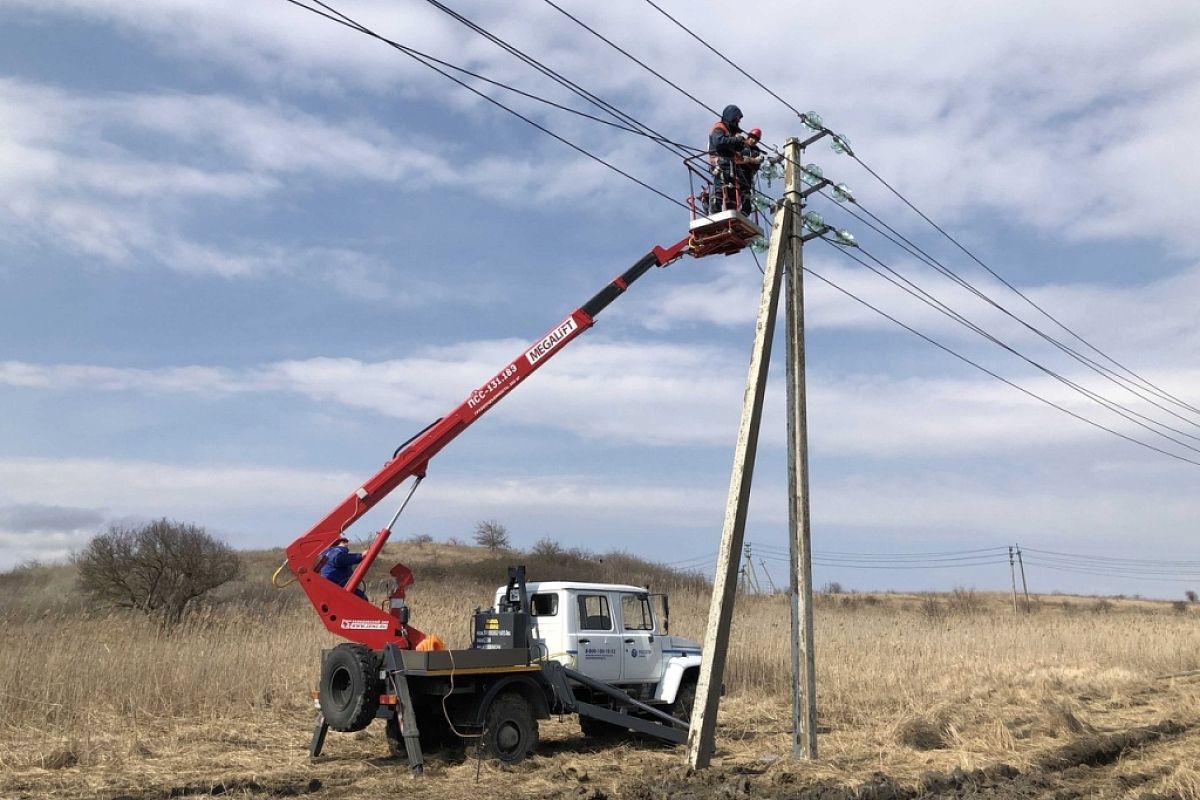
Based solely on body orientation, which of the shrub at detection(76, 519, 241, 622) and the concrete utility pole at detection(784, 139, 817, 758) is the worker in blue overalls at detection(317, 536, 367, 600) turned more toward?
the concrete utility pole

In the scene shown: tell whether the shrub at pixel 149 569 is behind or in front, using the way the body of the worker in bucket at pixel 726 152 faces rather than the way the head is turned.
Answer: behind

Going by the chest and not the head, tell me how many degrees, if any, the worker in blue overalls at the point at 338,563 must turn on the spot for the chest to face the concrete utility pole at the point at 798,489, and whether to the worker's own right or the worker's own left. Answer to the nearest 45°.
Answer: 0° — they already face it

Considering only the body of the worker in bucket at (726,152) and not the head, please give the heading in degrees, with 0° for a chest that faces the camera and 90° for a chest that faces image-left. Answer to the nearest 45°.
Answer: approximately 270°

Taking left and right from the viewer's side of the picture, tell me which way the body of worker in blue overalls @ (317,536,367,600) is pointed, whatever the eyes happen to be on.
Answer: facing to the right of the viewer

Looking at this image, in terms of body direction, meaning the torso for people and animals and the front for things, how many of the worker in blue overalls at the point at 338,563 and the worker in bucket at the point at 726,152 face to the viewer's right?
2
